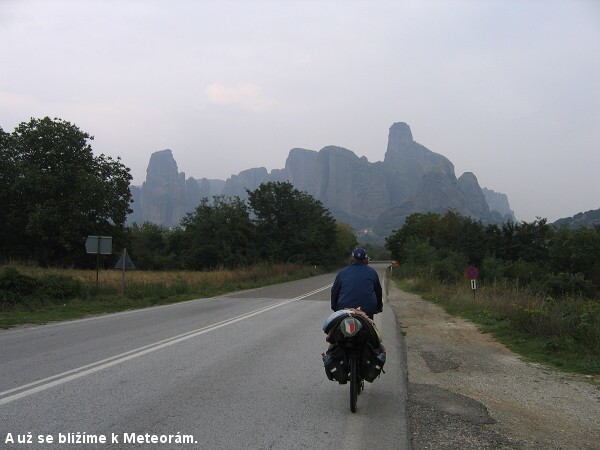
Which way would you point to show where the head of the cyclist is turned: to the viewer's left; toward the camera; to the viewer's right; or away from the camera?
away from the camera

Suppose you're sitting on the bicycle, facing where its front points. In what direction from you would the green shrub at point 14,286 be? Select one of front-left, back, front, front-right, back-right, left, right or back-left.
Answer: front-left

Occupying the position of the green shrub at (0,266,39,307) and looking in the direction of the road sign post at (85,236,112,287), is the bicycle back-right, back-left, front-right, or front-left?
back-right

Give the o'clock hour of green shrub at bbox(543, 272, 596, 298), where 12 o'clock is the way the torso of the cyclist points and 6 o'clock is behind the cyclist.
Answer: The green shrub is roughly at 1 o'clock from the cyclist.

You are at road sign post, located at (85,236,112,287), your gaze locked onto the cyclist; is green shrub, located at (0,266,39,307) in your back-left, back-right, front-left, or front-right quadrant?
front-right

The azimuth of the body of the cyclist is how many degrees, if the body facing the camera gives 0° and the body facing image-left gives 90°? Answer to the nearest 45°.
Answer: approximately 180°

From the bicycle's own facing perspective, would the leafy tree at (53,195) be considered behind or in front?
in front

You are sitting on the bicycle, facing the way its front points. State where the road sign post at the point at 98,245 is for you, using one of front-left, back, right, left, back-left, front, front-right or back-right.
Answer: front-left

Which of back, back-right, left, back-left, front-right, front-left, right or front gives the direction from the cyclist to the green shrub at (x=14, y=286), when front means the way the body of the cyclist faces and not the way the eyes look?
front-left

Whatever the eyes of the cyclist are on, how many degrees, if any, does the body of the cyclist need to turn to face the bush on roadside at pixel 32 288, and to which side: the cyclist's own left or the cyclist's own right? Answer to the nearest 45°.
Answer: approximately 45° to the cyclist's own left

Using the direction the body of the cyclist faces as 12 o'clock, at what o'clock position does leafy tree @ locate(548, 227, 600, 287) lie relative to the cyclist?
The leafy tree is roughly at 1 o'clock from the cyclist.

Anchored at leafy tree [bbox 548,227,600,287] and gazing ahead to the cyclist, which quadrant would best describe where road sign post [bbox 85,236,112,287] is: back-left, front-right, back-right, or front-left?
front-right

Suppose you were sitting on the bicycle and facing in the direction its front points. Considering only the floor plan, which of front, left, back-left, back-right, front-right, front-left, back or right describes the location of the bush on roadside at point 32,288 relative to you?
front-left

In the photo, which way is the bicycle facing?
away from the camera
